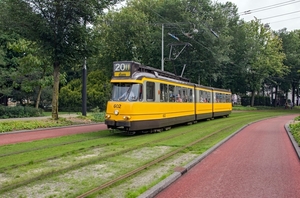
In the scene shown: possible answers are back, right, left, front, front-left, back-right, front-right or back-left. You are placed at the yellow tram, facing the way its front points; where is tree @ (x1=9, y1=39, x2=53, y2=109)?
right

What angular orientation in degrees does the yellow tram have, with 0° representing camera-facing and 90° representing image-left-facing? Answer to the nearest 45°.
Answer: approximately 45°

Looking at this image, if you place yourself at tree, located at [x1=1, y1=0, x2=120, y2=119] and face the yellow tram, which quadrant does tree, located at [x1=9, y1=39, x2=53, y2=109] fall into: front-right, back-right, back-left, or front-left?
back-left

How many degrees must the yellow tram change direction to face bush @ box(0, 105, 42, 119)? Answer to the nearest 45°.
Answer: approximately 90° to its right

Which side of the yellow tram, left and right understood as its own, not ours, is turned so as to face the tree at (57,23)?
right
